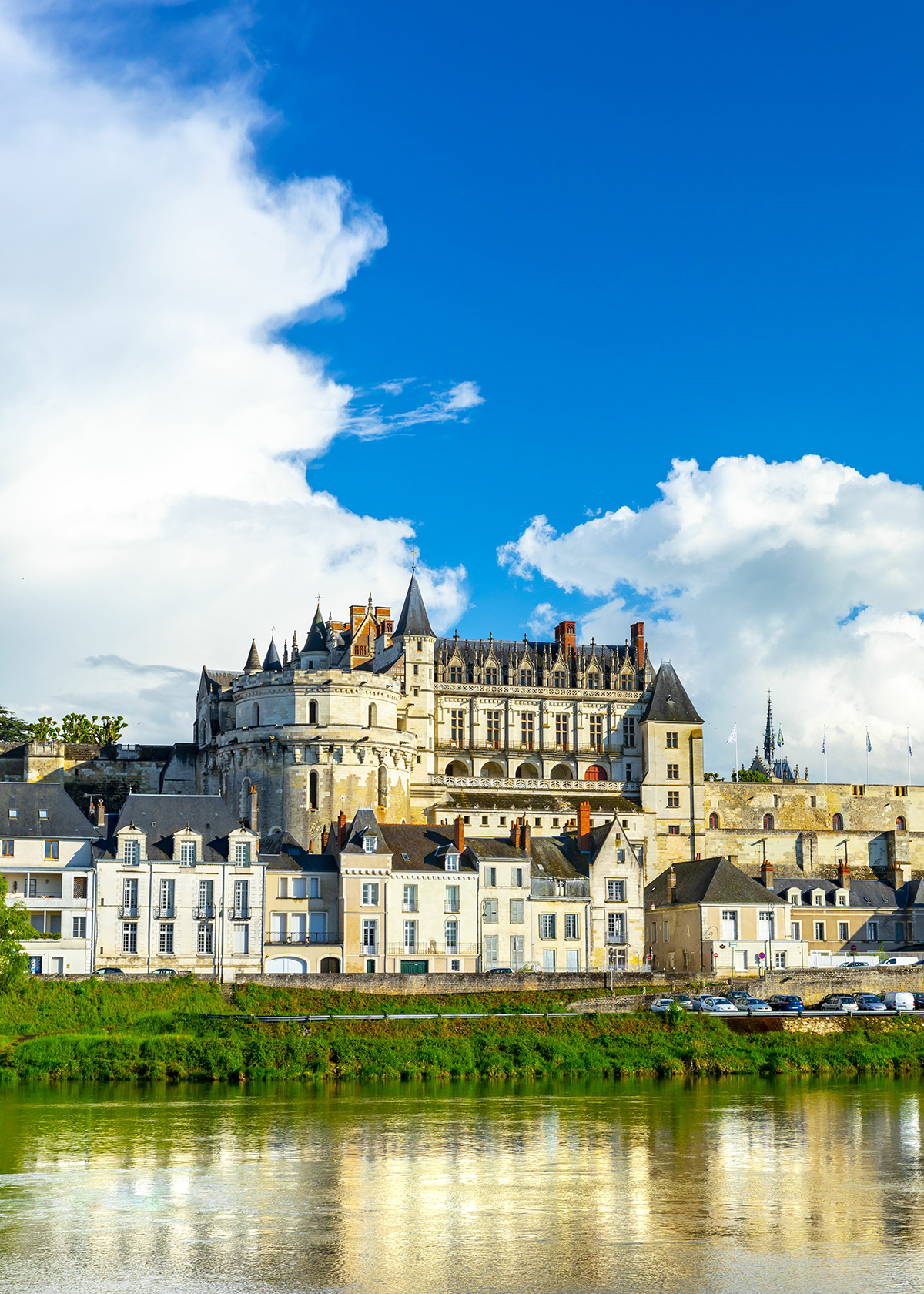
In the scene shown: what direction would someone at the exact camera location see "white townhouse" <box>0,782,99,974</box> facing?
facing the viewer

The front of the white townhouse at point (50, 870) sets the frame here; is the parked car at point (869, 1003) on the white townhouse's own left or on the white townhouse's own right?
on the white townhouse's own left

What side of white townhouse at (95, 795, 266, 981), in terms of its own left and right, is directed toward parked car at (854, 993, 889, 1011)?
left

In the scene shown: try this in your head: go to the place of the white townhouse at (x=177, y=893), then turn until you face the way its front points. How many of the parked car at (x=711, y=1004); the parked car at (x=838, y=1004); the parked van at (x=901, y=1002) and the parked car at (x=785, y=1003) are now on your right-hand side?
0

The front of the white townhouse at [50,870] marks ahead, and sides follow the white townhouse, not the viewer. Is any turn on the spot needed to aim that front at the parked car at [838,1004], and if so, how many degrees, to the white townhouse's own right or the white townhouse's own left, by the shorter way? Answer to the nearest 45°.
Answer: approximately 90° to the white townhouse's own left

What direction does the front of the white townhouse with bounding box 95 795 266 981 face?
toward the camera

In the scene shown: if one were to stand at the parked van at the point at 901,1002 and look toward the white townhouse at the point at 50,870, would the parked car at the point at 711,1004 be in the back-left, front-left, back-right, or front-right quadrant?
front-left

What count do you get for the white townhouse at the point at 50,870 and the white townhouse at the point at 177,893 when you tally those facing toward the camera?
2

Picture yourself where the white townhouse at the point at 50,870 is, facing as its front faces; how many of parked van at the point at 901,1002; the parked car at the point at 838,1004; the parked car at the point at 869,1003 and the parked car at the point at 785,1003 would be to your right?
0

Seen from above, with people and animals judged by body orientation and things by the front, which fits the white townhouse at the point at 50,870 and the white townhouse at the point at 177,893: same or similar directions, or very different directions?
same or similar directions

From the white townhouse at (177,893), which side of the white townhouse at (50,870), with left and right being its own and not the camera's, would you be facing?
left

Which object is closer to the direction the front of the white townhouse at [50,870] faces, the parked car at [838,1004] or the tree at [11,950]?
the tree

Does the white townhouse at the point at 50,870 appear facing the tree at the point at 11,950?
yes
